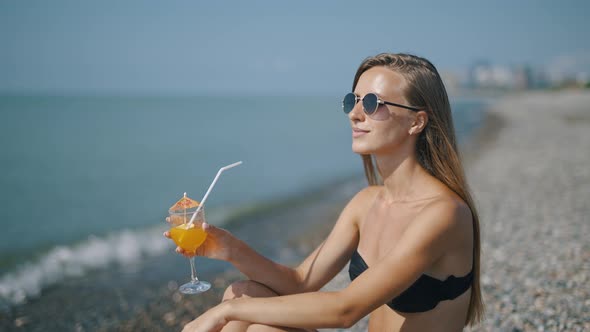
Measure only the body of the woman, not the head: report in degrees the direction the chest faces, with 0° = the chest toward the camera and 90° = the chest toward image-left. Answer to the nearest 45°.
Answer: approximately 45°
